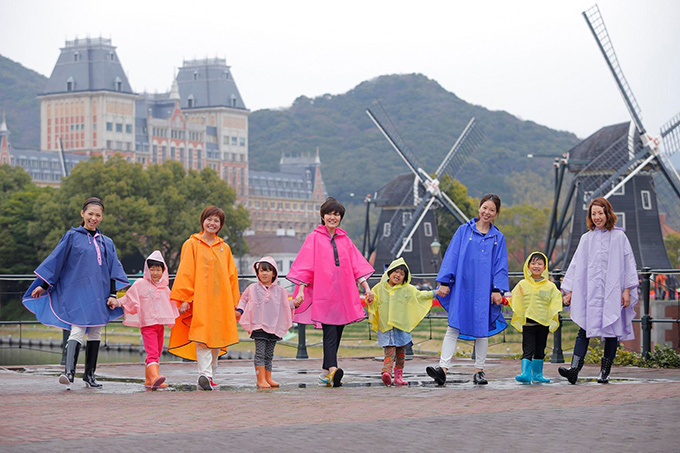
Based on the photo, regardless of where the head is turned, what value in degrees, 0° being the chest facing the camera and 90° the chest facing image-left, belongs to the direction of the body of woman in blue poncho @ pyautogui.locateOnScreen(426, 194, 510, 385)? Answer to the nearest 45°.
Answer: approximately 0°

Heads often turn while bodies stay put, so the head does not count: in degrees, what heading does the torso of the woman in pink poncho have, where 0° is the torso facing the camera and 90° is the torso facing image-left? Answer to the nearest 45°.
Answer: approximately 0°

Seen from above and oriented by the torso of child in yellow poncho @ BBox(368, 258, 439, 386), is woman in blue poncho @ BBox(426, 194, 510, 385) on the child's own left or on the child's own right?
on the child's own left

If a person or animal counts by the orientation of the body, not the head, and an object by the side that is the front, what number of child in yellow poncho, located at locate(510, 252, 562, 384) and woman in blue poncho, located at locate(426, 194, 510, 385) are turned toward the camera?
2

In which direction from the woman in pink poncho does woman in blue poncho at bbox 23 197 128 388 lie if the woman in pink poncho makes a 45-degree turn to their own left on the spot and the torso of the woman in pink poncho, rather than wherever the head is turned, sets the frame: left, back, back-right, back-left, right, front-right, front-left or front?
back-right

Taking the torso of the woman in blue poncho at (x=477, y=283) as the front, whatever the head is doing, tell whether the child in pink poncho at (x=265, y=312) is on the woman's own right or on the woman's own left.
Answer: on the woman's own right

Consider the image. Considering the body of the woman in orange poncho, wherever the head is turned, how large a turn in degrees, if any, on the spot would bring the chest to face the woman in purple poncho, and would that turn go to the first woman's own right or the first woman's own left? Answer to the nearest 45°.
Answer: approximately 90° to the first woman's own left

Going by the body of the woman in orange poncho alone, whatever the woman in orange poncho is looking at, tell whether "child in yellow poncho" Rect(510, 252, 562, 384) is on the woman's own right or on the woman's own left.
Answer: on the woman's own left

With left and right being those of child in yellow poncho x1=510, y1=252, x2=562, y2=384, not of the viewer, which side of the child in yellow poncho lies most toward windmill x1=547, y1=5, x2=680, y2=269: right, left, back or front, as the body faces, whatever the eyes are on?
back

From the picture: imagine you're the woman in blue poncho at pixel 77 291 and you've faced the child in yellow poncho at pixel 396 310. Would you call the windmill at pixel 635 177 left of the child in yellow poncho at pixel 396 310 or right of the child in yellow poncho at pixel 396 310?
left
